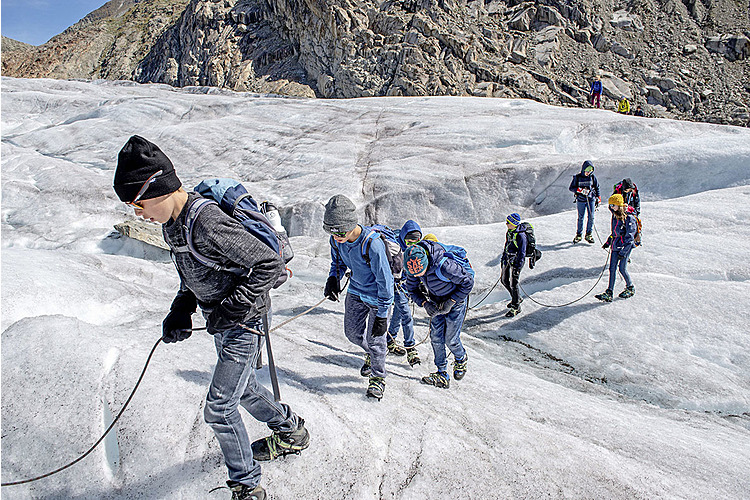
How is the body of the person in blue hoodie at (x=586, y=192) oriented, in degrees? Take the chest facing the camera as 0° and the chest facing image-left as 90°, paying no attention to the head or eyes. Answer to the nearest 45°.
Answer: approximately 0°

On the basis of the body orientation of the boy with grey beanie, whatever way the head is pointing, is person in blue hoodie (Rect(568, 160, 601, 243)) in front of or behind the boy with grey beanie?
behind

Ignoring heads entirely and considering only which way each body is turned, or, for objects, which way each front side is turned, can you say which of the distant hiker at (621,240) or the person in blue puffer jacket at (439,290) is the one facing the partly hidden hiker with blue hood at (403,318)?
the distant hiker at (621,240)

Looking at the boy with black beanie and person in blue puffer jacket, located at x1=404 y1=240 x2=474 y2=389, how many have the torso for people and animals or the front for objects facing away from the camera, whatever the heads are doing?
0

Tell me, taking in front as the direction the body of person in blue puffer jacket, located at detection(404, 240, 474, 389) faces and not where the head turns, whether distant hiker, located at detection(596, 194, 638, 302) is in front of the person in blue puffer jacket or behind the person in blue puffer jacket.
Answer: behind

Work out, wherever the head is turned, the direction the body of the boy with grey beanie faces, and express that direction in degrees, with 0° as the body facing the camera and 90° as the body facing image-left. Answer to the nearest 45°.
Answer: approximately 45°
